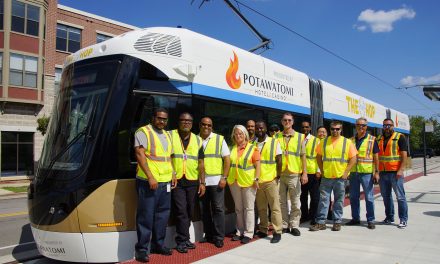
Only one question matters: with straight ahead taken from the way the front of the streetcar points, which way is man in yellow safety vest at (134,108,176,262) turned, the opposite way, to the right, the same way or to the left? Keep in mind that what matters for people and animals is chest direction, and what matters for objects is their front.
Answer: to the left

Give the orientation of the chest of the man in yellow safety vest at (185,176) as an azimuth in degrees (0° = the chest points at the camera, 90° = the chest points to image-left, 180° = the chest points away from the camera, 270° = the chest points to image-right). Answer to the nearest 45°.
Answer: approximately 0°

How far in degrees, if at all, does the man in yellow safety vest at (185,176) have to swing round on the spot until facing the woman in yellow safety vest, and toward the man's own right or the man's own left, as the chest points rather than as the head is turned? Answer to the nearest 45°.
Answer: approximately 135° to the man's own left

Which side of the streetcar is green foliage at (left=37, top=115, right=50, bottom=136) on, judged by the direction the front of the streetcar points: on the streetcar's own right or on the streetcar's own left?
on the streetcar's own right

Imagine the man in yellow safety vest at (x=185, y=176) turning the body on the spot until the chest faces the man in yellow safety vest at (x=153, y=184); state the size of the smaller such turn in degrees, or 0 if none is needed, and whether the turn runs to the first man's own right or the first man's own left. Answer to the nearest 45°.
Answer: approximately 45° to the first man's own right

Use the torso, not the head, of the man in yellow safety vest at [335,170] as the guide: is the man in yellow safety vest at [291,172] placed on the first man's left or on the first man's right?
on the first man's right

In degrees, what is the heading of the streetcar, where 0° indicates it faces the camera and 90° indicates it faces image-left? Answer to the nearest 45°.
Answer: approximately 45°

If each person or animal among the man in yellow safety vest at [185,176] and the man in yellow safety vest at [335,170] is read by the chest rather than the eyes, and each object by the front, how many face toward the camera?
2
